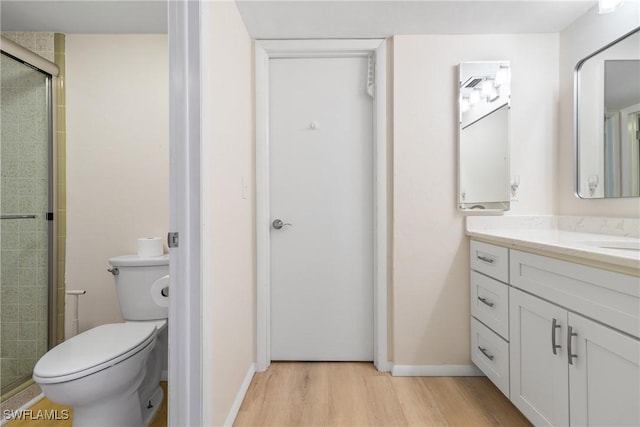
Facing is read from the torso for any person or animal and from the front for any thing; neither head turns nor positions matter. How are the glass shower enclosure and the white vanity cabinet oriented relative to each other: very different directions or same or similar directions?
very different directions

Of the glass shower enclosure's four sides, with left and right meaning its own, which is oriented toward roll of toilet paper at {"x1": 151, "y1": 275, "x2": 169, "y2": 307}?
front

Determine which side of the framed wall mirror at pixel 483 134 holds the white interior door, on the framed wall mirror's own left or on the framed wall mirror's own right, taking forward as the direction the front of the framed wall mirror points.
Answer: on the framed wall mirror's own right

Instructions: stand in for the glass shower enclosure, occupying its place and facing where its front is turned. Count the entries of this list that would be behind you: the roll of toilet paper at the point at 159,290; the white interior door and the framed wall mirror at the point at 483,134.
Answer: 0

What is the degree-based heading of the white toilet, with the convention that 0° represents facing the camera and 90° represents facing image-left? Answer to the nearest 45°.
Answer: approximately 45°

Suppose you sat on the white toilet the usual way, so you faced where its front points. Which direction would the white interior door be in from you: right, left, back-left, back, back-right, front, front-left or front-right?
back-left

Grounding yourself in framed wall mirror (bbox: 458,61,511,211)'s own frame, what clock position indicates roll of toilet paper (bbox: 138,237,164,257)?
The roll of toilet paper is roughly at 2 o'clock from the framed wall mirror.

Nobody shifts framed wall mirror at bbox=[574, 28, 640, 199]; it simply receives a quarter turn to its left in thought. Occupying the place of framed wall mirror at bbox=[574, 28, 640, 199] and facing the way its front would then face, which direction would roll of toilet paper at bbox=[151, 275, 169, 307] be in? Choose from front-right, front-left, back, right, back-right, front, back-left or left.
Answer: right

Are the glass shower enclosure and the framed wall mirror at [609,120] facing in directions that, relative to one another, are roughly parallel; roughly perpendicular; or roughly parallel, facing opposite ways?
roughly parallel, facing opposite ways

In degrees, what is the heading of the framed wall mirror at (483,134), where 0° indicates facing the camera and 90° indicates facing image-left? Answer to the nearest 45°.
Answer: approximately 0°

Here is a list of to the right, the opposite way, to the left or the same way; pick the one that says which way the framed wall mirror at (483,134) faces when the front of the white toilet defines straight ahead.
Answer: the same way

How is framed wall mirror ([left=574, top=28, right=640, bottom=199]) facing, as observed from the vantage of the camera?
facing the viewer and to the left of the viewer
